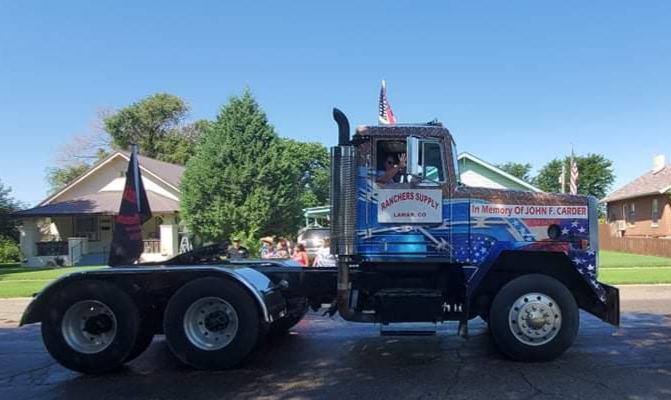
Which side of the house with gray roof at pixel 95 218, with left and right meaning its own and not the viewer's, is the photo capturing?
front

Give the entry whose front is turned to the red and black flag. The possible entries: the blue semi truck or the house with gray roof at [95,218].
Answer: the house with gray roof

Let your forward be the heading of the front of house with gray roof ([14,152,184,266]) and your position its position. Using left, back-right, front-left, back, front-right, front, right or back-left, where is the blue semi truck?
front

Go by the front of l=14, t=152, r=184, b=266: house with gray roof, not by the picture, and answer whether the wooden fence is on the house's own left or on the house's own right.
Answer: on the house's own left

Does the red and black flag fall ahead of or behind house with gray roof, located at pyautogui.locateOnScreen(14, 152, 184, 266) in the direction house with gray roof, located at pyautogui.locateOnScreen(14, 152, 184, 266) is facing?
ahead

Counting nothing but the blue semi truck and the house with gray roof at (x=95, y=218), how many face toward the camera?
1

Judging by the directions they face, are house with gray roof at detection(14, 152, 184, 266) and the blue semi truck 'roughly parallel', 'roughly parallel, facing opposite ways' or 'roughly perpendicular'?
roughly perpendicular

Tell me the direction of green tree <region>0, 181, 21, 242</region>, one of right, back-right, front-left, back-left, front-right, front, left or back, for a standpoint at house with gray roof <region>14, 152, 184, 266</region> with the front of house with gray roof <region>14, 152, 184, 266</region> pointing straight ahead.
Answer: back-right

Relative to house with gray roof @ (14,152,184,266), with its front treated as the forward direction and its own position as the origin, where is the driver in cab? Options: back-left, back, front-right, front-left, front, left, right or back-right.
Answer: front

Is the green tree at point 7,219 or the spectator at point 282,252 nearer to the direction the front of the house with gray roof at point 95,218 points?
the spectator

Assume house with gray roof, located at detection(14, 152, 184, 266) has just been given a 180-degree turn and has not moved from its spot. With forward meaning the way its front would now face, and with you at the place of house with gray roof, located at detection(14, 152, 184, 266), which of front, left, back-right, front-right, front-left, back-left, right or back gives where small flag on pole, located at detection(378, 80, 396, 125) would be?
back

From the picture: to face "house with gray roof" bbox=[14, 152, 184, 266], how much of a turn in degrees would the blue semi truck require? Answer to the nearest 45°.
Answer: approximately 135° to its left

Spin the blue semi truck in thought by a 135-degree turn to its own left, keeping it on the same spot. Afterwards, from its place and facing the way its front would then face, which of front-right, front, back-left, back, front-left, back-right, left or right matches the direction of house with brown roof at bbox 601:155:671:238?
right

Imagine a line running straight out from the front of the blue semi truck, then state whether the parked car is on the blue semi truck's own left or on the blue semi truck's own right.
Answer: on the blue semi truck's own left

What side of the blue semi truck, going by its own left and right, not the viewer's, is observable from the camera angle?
right

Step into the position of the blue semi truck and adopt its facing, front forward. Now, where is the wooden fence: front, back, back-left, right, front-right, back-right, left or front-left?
front-left
